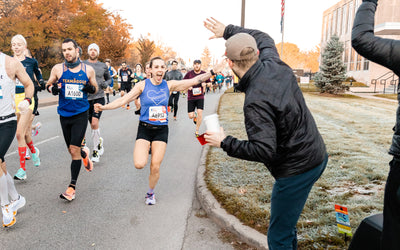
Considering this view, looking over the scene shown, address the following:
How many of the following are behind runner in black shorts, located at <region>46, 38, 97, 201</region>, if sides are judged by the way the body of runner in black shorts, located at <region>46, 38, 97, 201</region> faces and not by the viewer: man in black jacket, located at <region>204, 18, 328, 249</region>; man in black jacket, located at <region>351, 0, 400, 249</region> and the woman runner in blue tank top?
0

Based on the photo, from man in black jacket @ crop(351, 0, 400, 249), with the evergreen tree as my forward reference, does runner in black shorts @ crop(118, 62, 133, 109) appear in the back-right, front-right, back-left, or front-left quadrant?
front-left

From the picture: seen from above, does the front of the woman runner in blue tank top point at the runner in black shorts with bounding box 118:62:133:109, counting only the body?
no

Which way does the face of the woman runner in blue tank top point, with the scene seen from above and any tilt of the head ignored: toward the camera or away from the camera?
toward the camera

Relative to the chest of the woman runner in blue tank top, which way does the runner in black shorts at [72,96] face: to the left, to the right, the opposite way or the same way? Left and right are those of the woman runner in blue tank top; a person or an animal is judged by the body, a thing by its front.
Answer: the same way

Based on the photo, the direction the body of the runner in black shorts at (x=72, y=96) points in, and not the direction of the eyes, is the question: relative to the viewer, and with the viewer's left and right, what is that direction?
facing the viewer

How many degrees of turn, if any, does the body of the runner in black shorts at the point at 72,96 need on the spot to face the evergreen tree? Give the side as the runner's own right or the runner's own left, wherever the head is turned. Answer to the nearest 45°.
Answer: approximately 135° to the runner's own left

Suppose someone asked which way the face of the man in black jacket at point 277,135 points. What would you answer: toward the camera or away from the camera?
away from the camera

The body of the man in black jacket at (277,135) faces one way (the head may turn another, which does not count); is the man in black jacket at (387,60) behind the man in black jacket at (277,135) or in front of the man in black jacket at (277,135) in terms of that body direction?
behind

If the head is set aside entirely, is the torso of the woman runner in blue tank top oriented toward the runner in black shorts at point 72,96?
no

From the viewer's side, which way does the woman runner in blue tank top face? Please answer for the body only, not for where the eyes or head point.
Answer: toward the camera

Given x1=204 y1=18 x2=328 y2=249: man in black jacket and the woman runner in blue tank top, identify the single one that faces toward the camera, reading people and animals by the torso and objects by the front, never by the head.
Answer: the woman runner in blue tank top

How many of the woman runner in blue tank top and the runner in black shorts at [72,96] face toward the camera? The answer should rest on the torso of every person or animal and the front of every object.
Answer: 2

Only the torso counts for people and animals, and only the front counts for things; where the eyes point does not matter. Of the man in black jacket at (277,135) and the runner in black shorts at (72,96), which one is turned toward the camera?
the runner in black shorts

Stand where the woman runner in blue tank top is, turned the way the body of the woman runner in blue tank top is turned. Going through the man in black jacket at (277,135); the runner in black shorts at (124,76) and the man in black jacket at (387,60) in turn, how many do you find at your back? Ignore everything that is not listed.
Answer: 1

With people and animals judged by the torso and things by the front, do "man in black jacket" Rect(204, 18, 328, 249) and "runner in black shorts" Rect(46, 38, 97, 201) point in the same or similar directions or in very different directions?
very different directions

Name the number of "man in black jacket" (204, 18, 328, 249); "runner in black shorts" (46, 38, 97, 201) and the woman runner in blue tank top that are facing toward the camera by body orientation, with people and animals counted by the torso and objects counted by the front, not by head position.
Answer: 2

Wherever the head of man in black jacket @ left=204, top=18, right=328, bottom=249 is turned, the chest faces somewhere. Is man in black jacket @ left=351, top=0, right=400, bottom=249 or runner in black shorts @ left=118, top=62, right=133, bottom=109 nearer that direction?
the runner in black shorts
